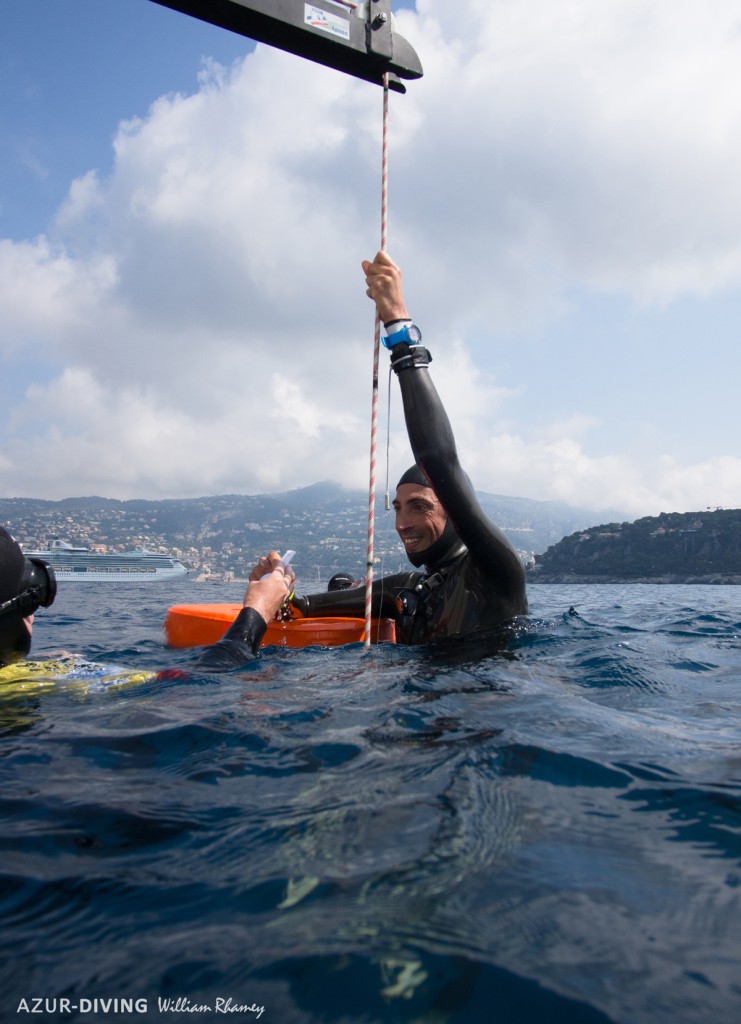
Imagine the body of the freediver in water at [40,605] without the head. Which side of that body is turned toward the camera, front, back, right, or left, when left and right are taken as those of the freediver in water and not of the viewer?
right

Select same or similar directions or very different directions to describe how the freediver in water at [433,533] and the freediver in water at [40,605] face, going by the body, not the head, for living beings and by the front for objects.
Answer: very different directions

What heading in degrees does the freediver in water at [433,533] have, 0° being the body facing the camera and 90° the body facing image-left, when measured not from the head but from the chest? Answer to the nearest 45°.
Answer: approximately 45°

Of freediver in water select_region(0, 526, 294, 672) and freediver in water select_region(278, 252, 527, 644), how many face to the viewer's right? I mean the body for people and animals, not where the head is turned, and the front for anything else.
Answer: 1

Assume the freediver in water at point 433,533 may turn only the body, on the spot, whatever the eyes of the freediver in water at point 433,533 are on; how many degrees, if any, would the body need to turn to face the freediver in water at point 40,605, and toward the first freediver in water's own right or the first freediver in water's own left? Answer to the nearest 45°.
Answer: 0° — they already face them

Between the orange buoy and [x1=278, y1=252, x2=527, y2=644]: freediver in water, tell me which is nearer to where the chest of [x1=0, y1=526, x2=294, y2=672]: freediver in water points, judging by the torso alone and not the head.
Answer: the freediver in water

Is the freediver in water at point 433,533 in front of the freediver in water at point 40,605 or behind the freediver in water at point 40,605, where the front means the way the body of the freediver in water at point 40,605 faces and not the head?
in front
